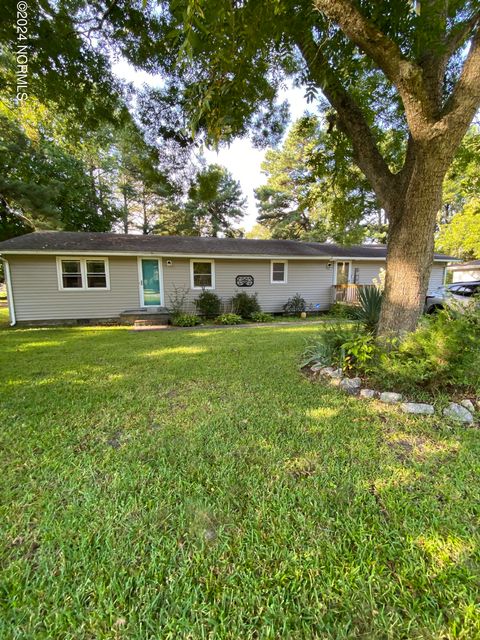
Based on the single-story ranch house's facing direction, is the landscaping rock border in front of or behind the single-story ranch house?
in front

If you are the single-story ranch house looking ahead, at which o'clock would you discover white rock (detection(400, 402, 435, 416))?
The white rock is roughly at 11 o'clock from the single-story ranch house.

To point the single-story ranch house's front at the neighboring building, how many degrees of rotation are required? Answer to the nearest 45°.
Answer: approximately 135° to its left

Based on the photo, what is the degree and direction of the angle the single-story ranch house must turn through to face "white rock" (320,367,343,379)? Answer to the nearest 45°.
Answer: approximately 45° to its left

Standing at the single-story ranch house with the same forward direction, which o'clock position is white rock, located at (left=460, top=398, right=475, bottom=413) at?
The white rock is roughly at 11 o'clock from the single-story ranch house.

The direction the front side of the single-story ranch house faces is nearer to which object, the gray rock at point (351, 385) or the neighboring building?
the gray rock

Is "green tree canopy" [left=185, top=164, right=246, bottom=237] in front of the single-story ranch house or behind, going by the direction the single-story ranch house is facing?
behind

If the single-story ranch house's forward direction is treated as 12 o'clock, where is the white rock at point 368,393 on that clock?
The white rock is roughly at 11 o'clock from the single-story ranch house.

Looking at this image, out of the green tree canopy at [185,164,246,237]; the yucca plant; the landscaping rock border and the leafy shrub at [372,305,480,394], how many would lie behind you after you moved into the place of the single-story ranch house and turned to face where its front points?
1

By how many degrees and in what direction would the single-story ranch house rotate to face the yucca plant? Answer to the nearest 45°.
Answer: approximately 45° to its left

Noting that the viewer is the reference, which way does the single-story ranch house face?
facing the viewer

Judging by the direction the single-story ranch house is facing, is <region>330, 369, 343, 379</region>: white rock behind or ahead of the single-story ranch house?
ahead

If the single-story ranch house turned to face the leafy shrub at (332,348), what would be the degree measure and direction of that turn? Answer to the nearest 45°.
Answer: approximately 45° to its left
